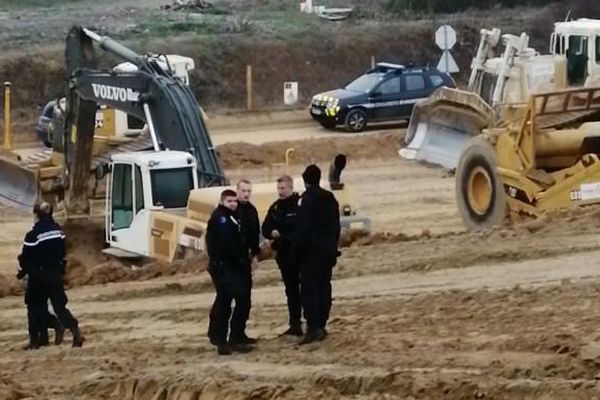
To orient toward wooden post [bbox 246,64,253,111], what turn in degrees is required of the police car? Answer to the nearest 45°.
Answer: approximately 90° to its right

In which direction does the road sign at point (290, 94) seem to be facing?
toward the camera

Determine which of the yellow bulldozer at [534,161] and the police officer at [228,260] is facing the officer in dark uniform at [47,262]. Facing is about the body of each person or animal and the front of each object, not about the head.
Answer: the yellow bulldozer

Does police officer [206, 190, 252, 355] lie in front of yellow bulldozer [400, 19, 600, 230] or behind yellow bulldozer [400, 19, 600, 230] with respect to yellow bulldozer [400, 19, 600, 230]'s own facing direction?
in front

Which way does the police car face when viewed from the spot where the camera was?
facing the viewer and to the left of the viewer

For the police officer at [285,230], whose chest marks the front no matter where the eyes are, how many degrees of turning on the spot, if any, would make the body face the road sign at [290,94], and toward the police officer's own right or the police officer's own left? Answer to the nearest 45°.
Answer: approximately 135° to the police officer's own right

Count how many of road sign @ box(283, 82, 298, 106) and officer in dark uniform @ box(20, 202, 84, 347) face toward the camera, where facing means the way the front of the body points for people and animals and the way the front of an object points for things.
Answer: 1
